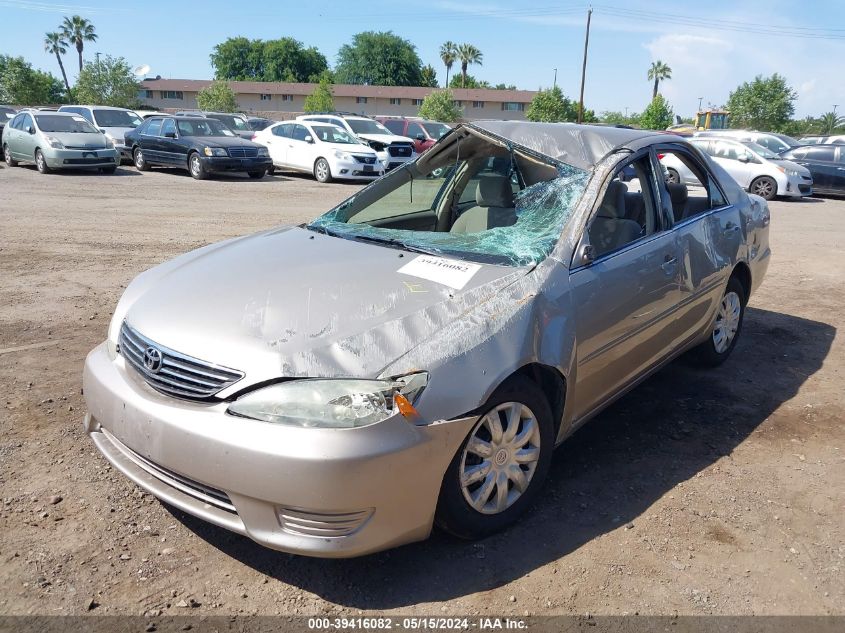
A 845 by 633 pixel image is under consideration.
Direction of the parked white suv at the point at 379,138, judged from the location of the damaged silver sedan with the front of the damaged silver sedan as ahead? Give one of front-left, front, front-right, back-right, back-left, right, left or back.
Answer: back-right

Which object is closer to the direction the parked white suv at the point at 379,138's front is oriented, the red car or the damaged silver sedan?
the damaged silver sedan

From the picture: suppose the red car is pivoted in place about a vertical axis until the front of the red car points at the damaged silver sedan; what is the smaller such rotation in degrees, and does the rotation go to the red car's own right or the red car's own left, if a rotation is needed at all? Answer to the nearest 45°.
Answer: approximately 45° to the red car's own right

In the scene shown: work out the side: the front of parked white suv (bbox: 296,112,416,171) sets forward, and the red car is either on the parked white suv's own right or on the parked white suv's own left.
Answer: on the parked white suv's own left

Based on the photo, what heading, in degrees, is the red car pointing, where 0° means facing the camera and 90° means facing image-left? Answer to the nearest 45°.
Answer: approximately 315°

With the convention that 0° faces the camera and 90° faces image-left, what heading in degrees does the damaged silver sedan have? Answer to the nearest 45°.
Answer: approximately 45°

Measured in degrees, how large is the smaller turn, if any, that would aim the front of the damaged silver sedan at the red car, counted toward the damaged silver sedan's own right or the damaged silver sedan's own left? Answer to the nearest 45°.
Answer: approximately 135° to the damaged silver sedan's own right

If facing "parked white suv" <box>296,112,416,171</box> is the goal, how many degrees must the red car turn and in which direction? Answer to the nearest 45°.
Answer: approximately 45° to its right
